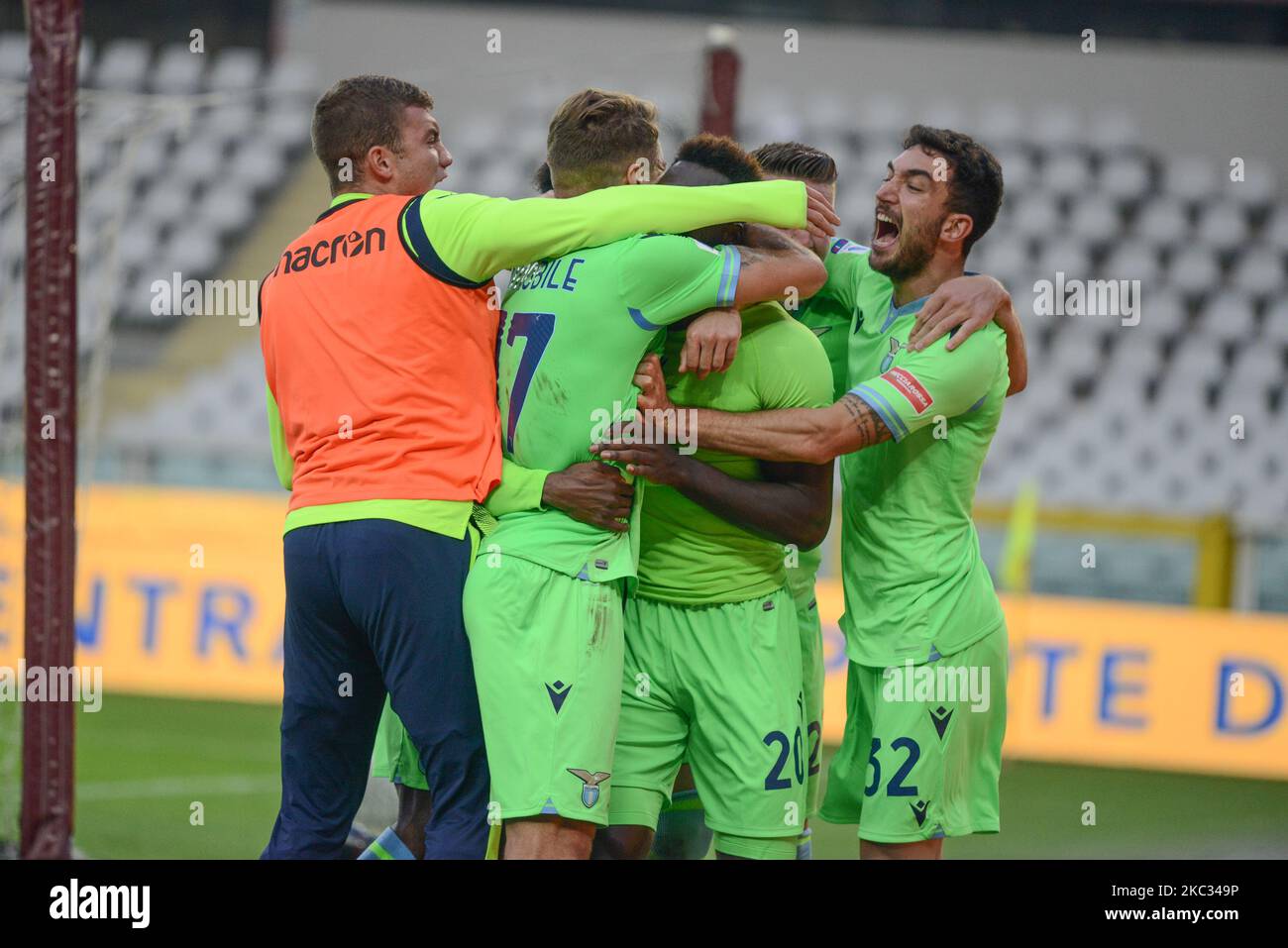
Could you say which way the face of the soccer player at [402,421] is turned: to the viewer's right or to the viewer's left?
to the viewer's right

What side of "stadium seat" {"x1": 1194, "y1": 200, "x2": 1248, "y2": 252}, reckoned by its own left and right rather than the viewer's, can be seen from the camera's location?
front

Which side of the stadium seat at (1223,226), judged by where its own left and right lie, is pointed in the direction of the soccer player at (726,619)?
front

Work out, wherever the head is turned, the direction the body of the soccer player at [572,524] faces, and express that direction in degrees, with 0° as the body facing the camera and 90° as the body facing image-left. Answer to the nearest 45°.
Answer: approximately 225°

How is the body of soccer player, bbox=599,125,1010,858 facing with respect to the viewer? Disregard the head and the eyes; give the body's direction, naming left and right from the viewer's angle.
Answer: facing to the left of the viewer

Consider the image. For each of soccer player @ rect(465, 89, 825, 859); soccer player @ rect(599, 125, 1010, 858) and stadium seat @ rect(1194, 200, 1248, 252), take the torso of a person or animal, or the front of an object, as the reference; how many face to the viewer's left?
1

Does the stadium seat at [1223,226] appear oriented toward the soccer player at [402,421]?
yes

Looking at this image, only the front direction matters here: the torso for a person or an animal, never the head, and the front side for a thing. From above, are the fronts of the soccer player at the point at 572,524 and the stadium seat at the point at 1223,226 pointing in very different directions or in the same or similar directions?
very different directions

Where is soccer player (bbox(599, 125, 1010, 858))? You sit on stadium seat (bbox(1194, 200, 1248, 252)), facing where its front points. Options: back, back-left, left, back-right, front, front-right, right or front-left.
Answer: front

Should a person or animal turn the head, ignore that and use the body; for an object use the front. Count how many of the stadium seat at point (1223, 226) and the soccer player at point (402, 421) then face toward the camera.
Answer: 1

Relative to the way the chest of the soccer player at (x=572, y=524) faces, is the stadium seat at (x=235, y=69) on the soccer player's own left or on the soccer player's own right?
on the soccer player's own left
